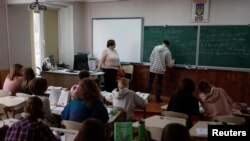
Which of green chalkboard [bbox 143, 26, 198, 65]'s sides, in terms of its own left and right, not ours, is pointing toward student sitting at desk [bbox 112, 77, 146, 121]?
front

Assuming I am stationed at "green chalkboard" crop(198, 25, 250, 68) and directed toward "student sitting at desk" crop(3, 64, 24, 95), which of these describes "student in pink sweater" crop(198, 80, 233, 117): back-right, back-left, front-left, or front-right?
front-left

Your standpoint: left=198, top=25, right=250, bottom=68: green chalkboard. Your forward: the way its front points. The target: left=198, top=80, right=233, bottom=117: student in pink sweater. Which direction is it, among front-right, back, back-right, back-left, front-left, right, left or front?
front

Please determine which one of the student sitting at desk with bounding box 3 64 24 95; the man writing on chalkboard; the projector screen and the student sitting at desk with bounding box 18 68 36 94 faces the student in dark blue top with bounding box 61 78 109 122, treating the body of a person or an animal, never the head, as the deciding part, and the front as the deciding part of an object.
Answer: the projector screen

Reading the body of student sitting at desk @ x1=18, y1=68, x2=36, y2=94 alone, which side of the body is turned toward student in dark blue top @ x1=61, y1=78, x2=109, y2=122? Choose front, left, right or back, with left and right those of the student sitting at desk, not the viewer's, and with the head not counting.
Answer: right

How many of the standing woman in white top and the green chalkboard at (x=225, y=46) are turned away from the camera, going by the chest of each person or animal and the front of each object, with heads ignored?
0

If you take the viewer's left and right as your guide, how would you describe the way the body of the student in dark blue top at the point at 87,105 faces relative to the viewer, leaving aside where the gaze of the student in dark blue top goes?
facing away from the viewer

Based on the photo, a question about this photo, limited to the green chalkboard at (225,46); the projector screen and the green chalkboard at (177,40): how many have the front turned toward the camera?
3

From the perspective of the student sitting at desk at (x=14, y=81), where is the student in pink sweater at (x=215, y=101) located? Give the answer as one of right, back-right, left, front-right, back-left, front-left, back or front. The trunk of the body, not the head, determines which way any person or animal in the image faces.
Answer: right

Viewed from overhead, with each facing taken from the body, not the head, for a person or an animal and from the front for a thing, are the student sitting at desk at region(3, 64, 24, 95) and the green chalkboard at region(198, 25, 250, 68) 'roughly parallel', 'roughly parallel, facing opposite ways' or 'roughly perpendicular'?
roughly parallel, facing opposite ways

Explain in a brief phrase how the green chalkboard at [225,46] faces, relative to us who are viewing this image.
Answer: facing the viewer

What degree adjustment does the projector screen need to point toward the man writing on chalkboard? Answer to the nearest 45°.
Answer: approximately 45° to its left

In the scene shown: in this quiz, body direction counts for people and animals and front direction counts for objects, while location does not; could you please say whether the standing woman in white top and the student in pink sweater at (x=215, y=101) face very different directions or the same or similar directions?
very different directions

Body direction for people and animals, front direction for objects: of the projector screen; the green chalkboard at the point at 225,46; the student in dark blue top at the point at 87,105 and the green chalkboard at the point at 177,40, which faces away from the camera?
the student in dark blue top

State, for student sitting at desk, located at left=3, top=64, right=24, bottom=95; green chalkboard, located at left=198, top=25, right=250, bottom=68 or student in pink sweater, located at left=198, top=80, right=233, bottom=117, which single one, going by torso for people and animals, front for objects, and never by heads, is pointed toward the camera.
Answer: the green chalkboard

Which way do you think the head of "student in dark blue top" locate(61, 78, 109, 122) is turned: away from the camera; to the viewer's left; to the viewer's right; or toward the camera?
away from the camera

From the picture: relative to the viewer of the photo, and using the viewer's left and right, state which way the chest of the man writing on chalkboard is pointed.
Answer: facing away from the viewer and to the right of the viewer
